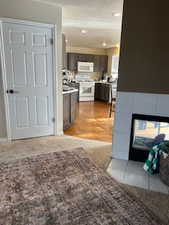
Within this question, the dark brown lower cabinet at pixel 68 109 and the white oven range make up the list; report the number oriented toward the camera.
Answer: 1

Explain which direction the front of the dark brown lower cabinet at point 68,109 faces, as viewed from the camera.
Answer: facing to the right of the viewer

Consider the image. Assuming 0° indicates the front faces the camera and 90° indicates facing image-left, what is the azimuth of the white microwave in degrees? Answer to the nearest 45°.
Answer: approximately 0°

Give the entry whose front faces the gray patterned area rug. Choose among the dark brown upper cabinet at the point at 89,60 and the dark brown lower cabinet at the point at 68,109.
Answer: the dark brown upper cabinet

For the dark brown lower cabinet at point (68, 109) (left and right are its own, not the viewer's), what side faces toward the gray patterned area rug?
right

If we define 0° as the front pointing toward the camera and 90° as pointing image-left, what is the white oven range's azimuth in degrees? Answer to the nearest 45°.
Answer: approximately 0°

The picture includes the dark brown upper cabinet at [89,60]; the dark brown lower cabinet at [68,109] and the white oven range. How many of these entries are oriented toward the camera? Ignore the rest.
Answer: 2

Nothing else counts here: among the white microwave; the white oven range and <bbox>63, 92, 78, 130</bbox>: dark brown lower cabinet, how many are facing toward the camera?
2

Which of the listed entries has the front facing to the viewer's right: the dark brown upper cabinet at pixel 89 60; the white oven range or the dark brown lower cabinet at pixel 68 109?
the dark brown lower cabinet

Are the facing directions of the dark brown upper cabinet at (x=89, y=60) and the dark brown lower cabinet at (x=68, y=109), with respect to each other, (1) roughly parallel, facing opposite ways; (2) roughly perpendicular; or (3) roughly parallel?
roughly perpendicular

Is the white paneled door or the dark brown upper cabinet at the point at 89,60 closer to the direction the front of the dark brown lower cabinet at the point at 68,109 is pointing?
the dark brown upper cabinet

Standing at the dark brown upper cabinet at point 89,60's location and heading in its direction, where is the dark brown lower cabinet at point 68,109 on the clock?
The dark brown lower cabinet is roughly at 12 o'clock from the dark brown upper cabinet.
